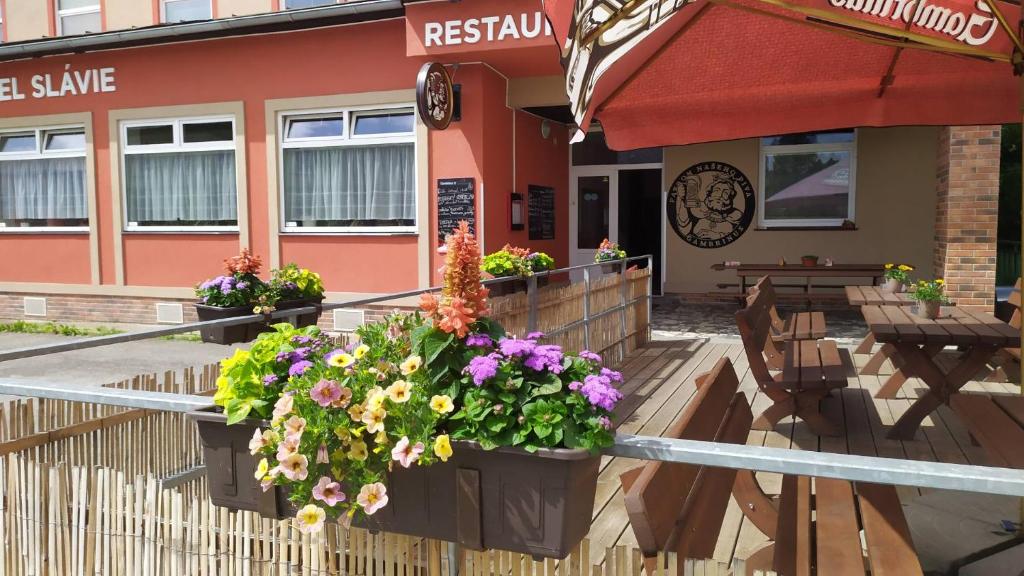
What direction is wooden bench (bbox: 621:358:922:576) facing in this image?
to the viewer's right

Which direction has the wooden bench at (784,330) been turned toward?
to the viewer's right

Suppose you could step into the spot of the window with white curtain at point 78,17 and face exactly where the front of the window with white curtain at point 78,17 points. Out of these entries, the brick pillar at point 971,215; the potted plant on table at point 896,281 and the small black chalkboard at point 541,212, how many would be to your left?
3

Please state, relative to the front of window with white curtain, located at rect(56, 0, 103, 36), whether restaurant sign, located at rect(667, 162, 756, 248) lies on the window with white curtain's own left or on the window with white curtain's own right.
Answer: on the window with white curtain's own left

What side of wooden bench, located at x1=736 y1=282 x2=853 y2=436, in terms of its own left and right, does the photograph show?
right

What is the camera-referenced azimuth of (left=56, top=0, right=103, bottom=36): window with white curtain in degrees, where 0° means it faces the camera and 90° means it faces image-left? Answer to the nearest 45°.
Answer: approximately 45°

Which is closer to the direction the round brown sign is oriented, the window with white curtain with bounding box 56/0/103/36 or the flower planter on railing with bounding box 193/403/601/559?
the flower planter on railing

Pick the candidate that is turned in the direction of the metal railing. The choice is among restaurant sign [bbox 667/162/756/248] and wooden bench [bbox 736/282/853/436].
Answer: the restaurant sign

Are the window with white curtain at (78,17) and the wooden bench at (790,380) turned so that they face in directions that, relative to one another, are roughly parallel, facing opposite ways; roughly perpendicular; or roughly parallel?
roughly perpendicular

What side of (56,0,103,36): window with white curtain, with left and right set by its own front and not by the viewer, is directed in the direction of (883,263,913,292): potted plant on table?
left

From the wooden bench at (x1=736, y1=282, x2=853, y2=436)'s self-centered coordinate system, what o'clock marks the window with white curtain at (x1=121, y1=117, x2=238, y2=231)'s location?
The window with white curtain is roughly at 7 o'clock from the wooden bench.

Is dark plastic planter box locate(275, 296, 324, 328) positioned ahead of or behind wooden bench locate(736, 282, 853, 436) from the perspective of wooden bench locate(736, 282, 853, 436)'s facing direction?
behind
